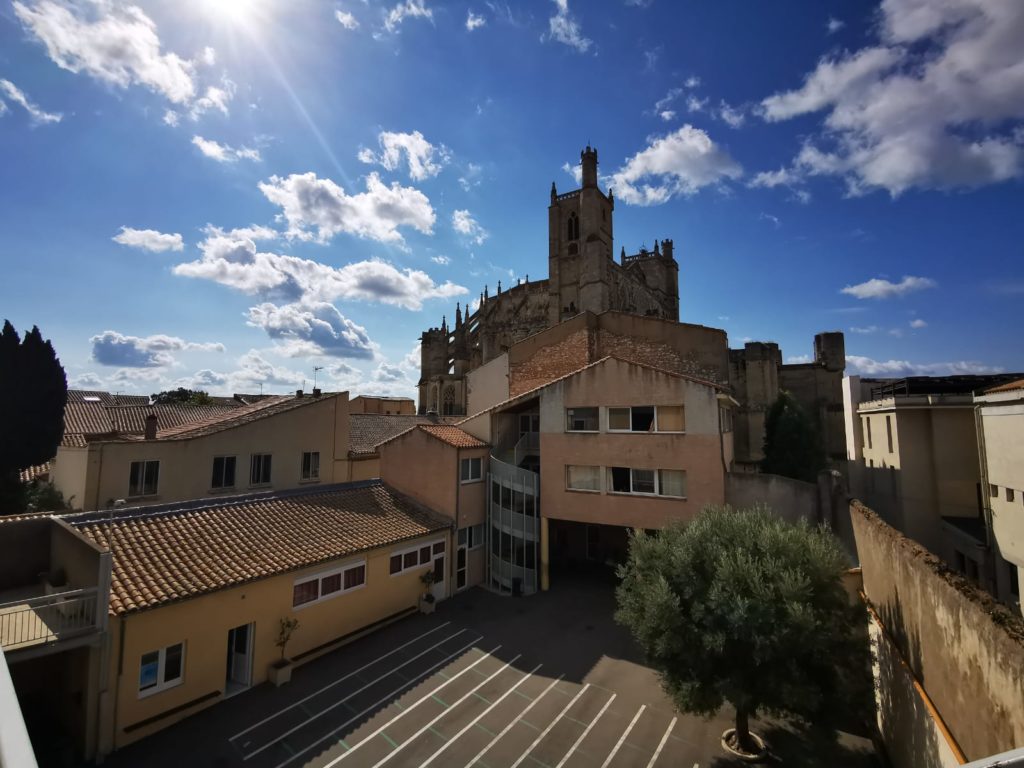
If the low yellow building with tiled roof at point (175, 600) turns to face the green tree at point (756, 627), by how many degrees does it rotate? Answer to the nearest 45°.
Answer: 0° — it already faces it

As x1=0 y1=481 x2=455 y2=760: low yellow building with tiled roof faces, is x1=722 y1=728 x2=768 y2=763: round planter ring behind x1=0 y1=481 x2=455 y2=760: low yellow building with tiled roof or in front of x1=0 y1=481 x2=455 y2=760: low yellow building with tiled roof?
in front

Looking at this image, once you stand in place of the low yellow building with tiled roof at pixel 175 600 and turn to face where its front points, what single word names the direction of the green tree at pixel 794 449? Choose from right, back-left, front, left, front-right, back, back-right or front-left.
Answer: front-left

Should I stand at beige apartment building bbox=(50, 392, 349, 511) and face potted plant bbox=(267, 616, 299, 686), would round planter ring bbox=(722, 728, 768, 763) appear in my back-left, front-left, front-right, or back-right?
front-left

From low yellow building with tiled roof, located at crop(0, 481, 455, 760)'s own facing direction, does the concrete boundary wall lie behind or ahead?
ahead

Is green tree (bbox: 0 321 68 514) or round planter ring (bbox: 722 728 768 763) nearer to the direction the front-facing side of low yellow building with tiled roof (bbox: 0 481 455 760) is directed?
the round planter ring

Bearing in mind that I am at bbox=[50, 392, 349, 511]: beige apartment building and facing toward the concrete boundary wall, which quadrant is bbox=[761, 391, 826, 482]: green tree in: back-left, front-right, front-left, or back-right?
front-left

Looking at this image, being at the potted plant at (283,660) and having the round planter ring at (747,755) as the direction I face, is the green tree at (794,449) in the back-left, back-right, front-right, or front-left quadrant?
front-left

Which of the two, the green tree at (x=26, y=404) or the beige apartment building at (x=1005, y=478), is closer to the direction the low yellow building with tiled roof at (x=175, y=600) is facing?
the beige apartment building

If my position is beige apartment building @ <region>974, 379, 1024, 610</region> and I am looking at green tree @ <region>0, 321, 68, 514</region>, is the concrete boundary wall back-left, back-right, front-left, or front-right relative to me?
front-left

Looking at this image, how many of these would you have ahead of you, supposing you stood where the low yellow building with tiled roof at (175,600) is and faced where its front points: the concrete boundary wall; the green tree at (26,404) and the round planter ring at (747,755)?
2

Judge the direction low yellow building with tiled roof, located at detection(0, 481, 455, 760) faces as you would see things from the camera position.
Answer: facing the viewer and to the right of the viewer

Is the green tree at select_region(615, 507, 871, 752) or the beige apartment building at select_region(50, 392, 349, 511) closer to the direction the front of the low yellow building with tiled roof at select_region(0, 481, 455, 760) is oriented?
the green tree

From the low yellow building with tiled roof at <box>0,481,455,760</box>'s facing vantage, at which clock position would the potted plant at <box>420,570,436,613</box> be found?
The potted plant is roughly at 10 o'clock from the low yellow building with tiled roof.

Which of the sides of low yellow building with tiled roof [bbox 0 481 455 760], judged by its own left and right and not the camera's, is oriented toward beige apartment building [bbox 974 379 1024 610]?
front

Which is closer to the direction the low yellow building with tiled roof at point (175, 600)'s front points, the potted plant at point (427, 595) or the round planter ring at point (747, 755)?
the round planter ring
